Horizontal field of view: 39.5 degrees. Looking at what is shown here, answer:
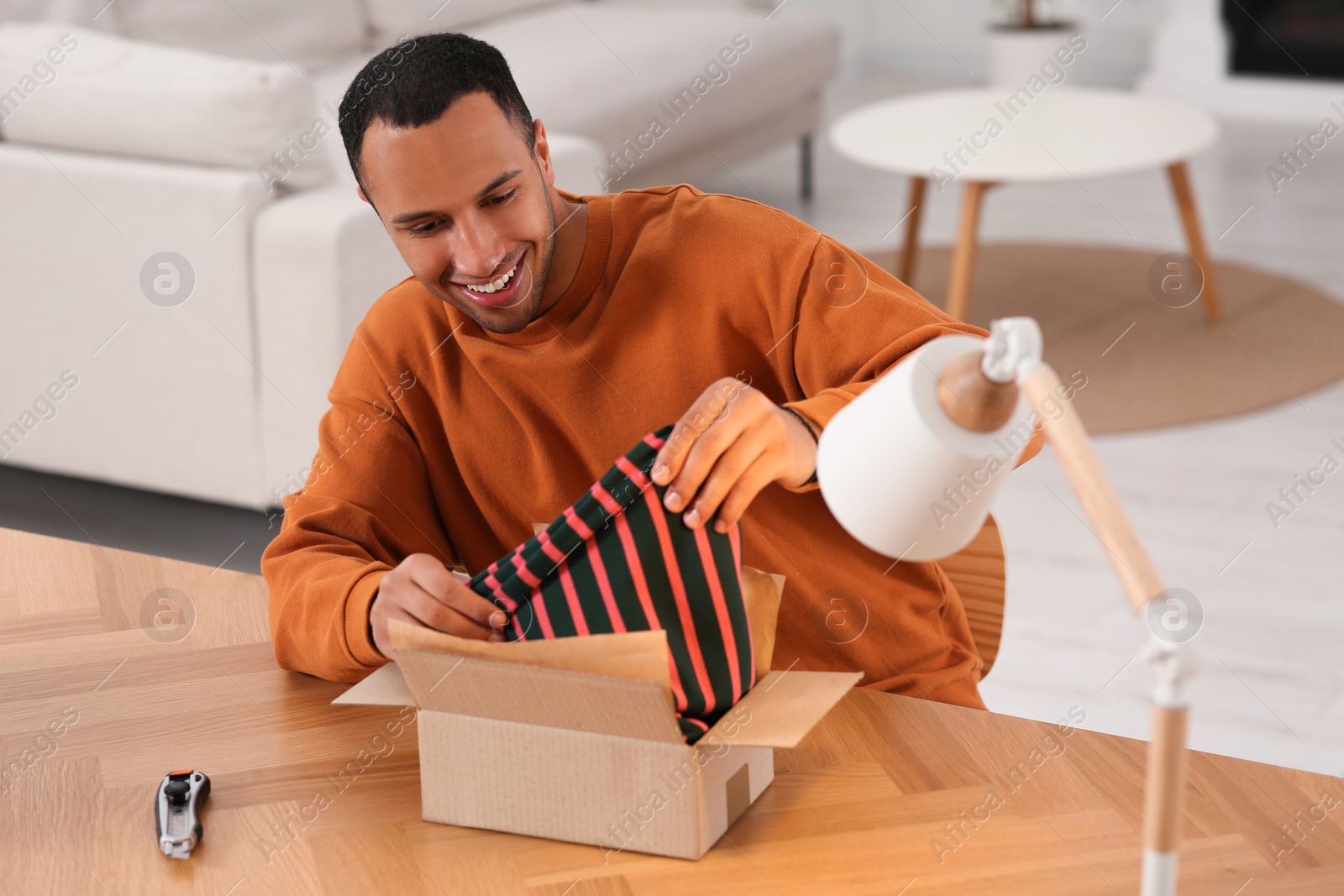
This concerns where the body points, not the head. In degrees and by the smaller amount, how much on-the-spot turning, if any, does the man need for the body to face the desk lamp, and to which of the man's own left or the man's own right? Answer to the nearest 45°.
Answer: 0° — they already face it

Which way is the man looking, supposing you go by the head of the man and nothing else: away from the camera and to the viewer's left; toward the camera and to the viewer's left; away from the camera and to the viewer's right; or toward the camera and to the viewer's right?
toward the camera and to the viewer's right

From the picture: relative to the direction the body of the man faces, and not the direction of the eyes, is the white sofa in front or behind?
behind

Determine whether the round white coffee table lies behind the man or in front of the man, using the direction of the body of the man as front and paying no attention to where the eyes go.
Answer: behind

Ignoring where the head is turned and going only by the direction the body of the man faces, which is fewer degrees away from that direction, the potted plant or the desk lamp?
the desk lamp

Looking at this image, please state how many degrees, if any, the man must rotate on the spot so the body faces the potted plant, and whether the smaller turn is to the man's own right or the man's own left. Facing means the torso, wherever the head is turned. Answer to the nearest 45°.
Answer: approximately 180°

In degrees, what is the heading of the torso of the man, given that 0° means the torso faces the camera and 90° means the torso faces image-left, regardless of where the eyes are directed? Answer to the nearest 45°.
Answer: approximately 0°

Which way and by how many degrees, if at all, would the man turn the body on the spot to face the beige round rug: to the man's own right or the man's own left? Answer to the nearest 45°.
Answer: approximately 135° to the man's own left
